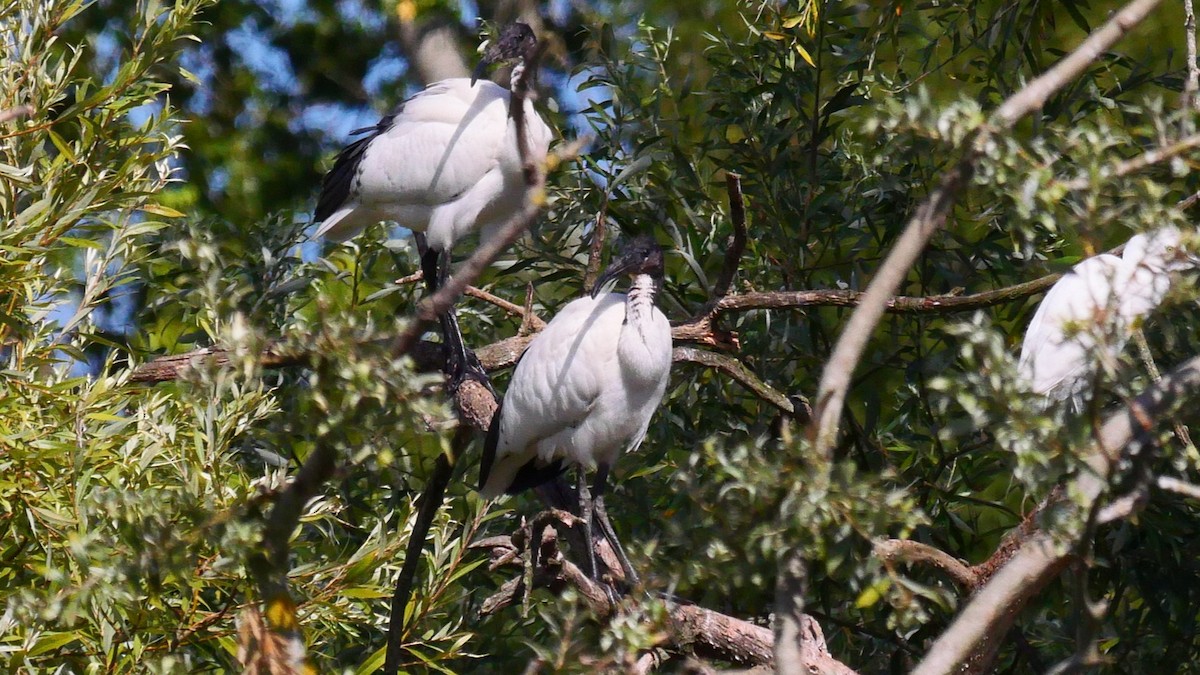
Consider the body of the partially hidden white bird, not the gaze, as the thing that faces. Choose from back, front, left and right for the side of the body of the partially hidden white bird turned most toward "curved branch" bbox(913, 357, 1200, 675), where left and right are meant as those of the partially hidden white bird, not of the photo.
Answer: right

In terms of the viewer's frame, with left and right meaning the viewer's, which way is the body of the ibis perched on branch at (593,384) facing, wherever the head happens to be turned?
facing the viewer and to the right of the viewer

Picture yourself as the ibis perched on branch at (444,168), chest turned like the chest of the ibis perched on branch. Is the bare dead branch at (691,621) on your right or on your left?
on your right

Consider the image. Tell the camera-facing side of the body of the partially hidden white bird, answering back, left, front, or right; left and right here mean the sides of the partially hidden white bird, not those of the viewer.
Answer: right

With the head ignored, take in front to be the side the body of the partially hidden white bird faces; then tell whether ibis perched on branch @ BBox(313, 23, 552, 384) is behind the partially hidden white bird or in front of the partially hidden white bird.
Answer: behind

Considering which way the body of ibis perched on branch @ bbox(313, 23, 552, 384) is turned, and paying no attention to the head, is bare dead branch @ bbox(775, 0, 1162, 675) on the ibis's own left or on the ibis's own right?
on the ibis's own right

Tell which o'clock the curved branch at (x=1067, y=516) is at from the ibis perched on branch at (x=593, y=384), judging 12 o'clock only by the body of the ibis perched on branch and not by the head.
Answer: The curved branch is roughly at 11 o'clock from the ibis perched on branch.

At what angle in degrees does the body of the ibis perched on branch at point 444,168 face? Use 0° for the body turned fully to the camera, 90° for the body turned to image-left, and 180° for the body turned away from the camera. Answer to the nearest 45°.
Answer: approximately 270°

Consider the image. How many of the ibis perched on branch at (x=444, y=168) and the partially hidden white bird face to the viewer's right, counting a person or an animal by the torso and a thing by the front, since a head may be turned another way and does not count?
2

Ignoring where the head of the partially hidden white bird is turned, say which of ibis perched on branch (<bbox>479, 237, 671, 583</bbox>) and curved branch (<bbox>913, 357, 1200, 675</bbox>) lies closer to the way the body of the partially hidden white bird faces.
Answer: the curved branch
